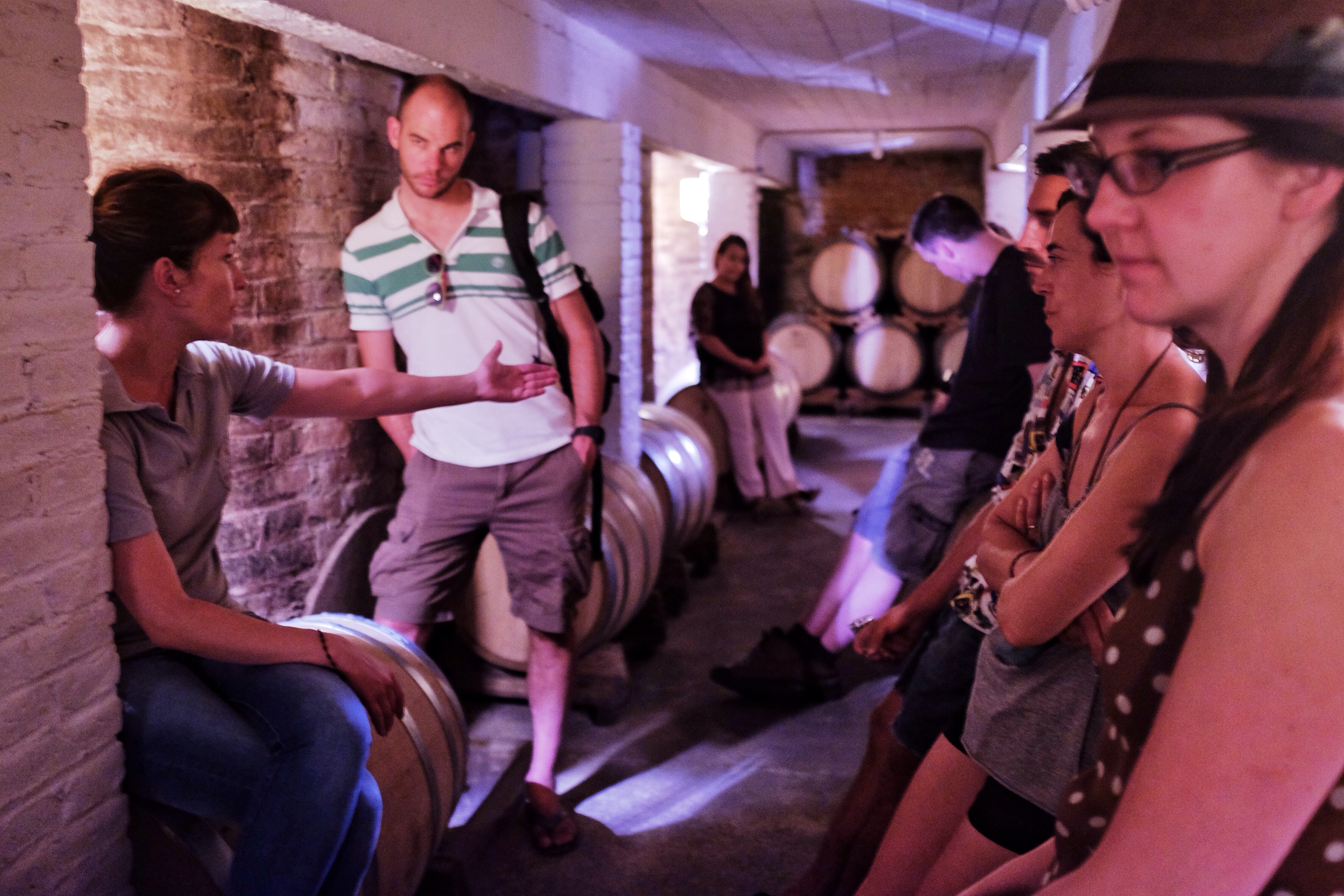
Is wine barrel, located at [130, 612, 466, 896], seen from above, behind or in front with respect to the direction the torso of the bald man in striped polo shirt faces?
in front

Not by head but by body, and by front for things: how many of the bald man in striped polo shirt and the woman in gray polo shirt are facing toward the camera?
1

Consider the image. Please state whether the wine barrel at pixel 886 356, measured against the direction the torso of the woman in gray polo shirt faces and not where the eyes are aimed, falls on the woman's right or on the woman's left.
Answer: on the woman's left

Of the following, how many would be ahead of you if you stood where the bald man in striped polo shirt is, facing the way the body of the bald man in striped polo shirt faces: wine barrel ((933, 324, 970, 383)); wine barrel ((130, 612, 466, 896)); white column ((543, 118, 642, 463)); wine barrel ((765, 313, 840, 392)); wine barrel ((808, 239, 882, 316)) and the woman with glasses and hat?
2

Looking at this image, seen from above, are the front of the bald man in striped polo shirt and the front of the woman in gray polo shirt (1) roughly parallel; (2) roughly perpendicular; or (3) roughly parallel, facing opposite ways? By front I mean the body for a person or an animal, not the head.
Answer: roughly perpendicular

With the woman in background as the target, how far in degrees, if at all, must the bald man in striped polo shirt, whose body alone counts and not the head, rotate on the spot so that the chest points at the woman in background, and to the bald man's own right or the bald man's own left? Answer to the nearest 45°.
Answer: approximately 135° to the bald man's own left

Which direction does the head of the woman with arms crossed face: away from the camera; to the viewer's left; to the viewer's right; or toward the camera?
to the viewer's left

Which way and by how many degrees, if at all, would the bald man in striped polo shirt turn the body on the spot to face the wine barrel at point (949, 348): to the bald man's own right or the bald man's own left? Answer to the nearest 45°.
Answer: approximately 135° to the bald man's own left

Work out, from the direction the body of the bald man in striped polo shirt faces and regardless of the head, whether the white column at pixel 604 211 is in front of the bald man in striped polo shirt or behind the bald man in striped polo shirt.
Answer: behind

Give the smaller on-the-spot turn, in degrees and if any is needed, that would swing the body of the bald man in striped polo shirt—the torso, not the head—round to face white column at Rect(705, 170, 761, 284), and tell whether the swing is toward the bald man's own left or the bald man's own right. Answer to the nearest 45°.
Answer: approximately 180°

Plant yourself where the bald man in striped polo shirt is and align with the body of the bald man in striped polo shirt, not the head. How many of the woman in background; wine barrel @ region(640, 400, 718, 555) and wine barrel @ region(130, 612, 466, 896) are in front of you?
1

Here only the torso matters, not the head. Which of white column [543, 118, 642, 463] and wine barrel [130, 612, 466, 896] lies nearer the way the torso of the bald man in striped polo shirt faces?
the wine barrel

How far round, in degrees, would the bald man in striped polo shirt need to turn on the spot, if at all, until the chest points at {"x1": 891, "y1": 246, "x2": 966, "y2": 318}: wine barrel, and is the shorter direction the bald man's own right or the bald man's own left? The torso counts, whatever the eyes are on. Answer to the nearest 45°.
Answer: approximately 135° to the bald man's own left

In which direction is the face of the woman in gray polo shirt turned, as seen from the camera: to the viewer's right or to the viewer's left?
to the viewer's right

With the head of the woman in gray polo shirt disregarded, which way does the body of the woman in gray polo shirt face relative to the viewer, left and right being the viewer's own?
facing to the right of the viewer
